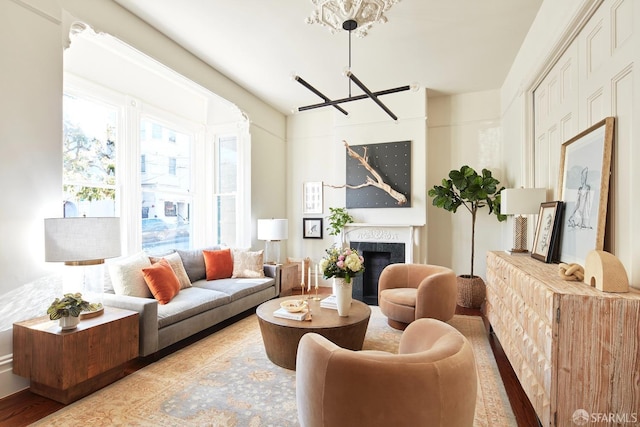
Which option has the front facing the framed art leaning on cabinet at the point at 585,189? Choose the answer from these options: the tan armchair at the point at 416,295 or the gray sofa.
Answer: the gray sofa

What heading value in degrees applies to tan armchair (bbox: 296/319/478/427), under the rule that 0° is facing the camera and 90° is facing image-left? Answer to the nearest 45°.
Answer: approximately 135°

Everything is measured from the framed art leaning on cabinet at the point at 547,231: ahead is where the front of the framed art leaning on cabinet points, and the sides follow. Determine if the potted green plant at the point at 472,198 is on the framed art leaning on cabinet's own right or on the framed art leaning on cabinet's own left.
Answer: on the framed art leaning on cabinet's own right

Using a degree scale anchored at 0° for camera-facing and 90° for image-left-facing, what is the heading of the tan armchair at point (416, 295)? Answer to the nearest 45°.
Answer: approximately 45°

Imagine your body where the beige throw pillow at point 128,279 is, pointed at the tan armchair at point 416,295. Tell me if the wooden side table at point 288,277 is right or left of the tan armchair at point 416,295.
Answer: left

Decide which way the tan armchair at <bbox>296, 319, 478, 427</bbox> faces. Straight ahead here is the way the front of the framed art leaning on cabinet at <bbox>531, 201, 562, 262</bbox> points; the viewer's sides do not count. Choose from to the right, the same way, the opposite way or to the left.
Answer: to the right

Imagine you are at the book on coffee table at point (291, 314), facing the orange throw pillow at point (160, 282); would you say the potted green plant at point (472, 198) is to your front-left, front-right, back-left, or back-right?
back-right

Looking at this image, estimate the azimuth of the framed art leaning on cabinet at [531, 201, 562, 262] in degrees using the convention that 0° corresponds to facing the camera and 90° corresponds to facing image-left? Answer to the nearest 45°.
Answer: approximately 45°

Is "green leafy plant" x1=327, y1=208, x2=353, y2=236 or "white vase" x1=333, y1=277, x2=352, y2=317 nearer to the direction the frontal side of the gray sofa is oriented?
the white vase

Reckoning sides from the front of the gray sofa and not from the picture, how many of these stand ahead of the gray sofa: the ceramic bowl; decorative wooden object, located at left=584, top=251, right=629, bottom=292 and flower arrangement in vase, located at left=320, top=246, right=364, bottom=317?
3

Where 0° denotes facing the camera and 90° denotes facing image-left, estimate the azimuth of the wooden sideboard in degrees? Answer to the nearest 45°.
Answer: approximately 45°
